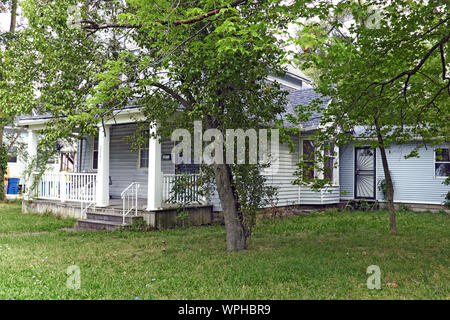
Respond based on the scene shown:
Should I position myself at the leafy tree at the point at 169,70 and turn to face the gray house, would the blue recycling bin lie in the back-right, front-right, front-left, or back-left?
front-left

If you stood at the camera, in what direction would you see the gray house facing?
facing the viewer and to the left of the viewer

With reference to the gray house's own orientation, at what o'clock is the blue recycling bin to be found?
The blue recycling bin is roughly at 3 o'clock from the gray house.
